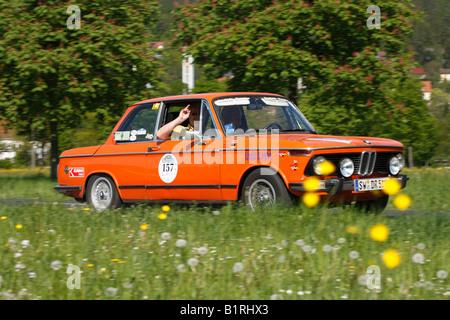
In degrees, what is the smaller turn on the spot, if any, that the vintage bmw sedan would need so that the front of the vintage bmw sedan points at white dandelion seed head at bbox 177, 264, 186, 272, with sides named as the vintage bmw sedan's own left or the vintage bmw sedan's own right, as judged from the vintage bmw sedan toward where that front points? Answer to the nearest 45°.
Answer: approximately 45° to the vintage bmw sedan's own right

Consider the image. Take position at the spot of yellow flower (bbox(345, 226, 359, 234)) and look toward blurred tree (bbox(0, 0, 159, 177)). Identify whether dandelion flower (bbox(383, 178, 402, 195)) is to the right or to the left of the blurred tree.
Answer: right

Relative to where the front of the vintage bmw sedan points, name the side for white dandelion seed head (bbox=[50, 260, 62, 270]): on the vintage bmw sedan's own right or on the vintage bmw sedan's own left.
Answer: on the vintage bmw sedan's own right

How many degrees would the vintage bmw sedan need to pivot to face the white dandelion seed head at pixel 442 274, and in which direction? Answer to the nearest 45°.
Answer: approximately 45° to its right

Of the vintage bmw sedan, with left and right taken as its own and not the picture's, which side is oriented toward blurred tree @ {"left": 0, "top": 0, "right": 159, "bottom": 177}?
back

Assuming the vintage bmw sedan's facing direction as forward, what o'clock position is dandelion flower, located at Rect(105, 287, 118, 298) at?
The dandelion flower is roughly at 2 o'clock from the vintage bmw sedan.

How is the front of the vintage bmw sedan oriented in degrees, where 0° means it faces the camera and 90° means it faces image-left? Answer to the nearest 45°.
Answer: approximately 315°

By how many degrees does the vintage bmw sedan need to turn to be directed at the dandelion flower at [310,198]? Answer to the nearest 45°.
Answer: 0° — it already faces it

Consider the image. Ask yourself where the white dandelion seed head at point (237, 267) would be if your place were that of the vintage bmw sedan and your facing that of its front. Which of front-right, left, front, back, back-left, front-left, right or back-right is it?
front-right

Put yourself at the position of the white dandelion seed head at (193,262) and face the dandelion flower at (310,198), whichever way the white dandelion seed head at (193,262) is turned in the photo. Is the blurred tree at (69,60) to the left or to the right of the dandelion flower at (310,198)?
left

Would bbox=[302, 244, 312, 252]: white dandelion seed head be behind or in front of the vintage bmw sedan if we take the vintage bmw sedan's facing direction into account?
in front
